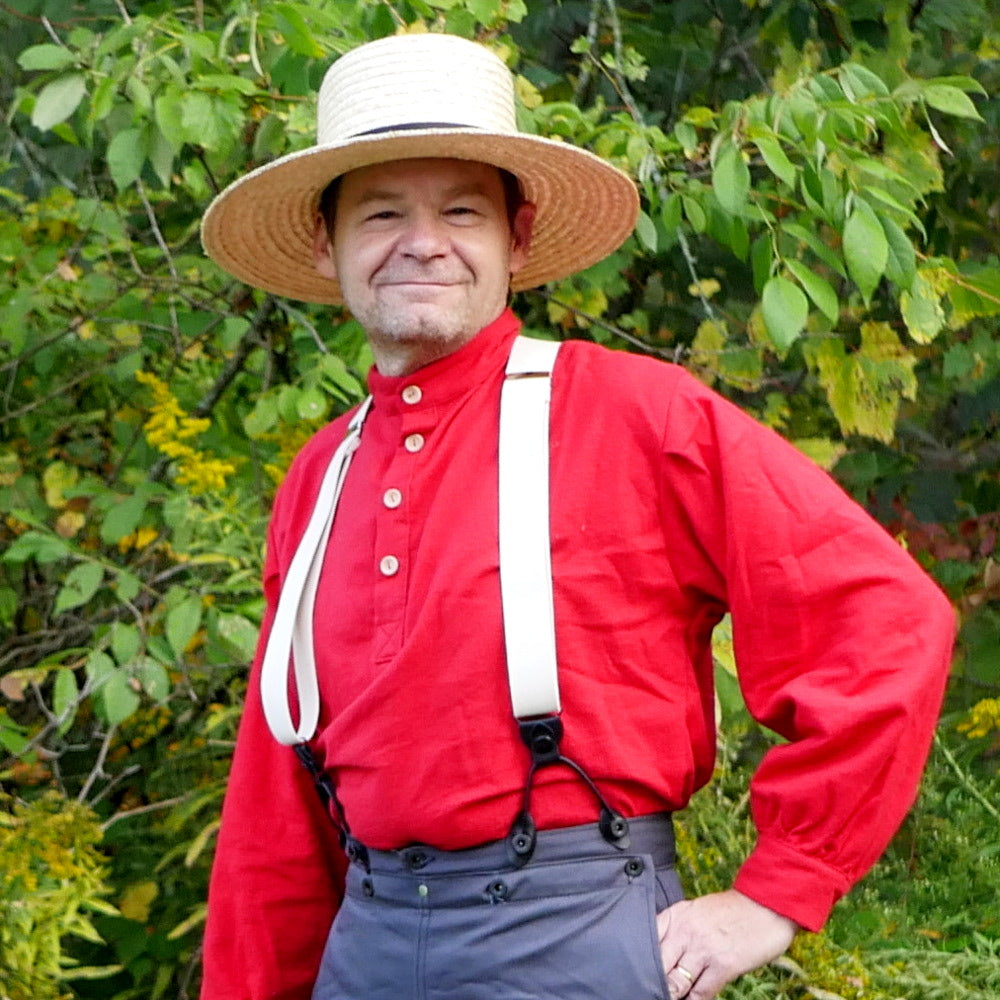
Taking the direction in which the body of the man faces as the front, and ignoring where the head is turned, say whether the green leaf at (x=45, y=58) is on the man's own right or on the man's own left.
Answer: on the man's own right

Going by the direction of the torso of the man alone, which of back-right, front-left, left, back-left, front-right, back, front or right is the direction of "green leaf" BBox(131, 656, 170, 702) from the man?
right

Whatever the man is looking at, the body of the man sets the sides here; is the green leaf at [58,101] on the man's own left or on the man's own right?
on the man's own right

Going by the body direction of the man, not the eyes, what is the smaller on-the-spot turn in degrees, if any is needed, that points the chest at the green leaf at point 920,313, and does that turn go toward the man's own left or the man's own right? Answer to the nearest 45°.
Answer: approximately 180°

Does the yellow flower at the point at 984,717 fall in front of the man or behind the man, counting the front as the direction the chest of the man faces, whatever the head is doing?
behind

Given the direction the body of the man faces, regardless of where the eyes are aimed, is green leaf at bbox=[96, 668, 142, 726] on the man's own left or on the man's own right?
on the man's own right

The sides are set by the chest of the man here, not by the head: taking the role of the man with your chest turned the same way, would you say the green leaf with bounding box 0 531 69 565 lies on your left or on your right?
on your right

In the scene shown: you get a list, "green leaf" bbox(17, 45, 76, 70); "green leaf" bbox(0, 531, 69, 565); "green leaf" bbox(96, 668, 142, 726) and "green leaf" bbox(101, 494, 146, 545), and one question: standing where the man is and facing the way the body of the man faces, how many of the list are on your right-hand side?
4

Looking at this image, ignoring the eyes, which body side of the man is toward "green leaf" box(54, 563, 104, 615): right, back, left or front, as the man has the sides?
right
